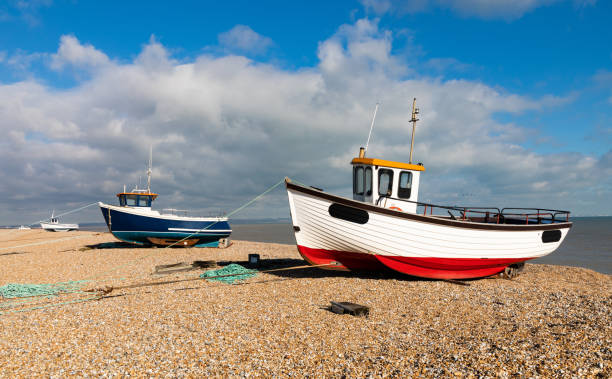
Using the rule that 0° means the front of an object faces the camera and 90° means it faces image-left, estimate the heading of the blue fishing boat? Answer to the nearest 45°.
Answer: approximately 90°

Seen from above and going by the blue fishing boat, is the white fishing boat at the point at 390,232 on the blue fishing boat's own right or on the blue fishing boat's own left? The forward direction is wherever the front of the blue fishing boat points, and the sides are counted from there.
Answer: on the blue fishing boat's own left
